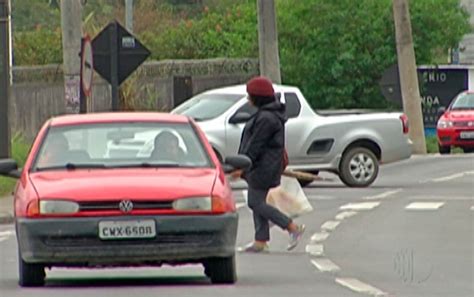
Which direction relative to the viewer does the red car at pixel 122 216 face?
toward the camera

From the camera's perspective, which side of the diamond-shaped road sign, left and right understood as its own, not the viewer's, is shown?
back

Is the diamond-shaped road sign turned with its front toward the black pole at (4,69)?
no

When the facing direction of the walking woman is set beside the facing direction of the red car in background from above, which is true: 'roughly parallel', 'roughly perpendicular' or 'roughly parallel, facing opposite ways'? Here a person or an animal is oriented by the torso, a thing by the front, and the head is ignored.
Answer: roughly perpendicular

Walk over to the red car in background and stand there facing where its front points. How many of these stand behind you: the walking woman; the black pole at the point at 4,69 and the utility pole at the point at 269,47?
0

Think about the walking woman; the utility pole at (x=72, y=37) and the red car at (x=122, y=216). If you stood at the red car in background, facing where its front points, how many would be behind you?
0

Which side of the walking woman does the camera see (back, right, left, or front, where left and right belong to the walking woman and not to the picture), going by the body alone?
left

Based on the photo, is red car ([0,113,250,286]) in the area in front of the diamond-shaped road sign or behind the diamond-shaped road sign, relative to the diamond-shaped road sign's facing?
behind

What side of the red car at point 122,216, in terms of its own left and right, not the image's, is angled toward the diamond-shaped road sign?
back

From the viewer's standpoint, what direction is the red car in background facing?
toward the camera

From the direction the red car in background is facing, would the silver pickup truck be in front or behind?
in front

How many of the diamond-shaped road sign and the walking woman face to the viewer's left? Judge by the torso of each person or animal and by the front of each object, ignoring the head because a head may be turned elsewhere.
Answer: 1

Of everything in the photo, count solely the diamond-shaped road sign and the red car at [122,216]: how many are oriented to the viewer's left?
0

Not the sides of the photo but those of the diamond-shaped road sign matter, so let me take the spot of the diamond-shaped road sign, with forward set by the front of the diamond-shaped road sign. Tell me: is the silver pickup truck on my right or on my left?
on my right
